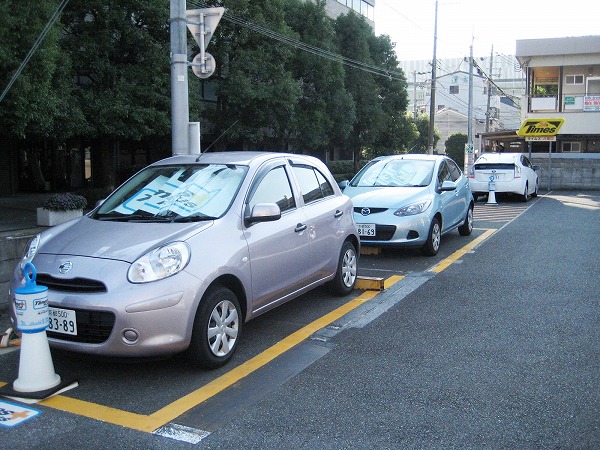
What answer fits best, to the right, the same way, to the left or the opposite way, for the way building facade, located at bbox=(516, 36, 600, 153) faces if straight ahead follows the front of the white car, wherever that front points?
the opposite way

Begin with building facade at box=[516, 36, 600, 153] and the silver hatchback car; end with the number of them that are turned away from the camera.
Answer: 0

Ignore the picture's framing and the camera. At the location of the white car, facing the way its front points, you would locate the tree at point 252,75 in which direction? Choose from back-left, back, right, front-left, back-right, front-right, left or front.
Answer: left

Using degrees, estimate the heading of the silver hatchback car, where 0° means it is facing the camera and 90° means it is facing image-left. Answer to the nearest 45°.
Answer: approximately 45°

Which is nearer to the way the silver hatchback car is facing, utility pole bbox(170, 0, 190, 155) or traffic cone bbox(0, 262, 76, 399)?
the traffic cone

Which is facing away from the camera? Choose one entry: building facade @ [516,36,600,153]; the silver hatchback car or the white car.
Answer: the white car

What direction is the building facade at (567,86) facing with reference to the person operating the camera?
facing the viewer

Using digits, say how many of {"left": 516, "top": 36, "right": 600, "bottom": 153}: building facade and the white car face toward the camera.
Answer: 1

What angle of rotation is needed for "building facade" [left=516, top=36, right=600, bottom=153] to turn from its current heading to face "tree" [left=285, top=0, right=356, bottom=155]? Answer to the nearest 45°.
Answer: approximately 45° to its right

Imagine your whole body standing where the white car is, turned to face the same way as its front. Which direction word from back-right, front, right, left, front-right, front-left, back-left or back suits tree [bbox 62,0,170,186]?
back-left
